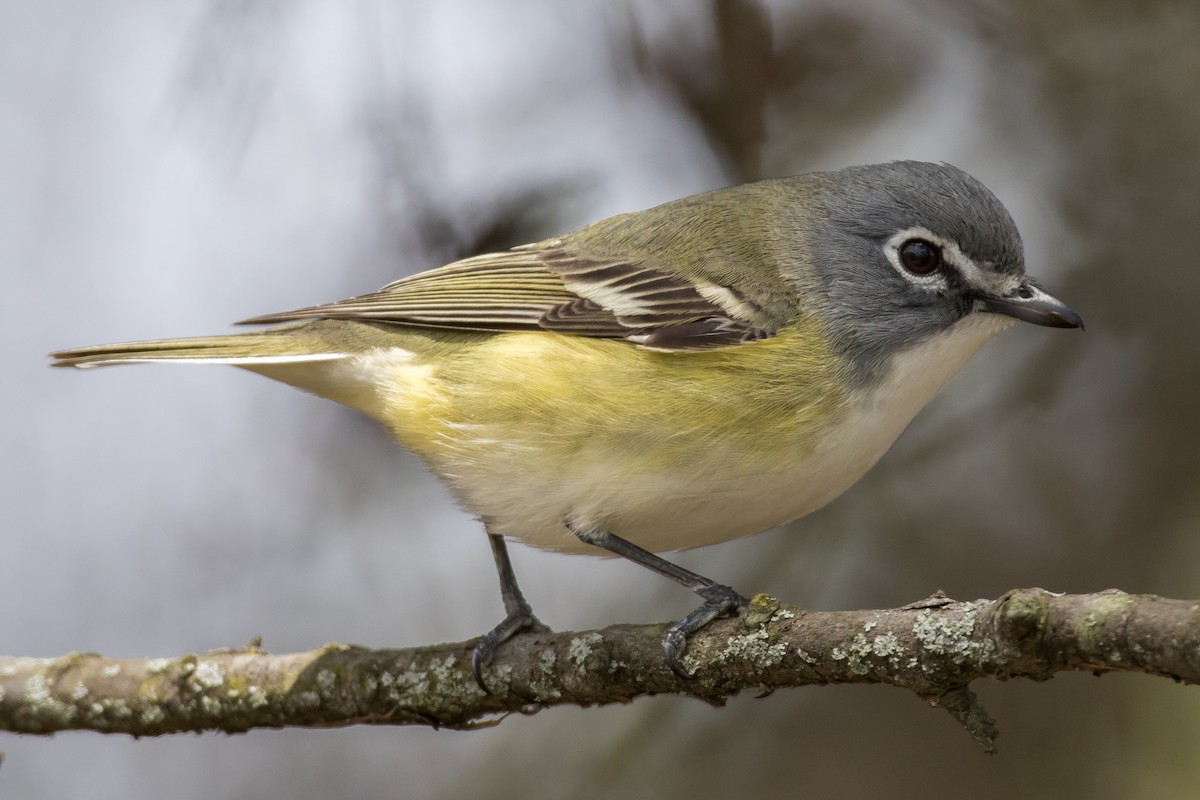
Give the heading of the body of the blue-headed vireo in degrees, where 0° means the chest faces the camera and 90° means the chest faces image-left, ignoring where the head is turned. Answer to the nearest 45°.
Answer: approximately 270°
